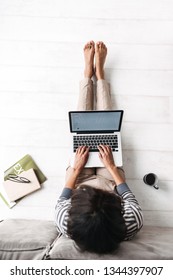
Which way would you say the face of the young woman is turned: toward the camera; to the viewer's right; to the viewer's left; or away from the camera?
away from the camera

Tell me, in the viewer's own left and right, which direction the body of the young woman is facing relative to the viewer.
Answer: facing away from the viewer

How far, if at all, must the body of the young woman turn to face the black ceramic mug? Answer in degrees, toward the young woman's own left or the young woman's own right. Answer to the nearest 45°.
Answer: approximately 45° to the young woman's own right

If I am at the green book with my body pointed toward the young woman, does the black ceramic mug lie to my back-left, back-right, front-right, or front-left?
front-left

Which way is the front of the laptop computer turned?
toward the camera
